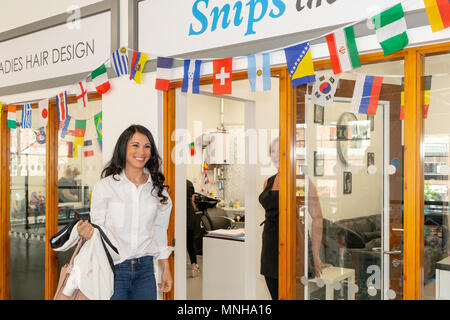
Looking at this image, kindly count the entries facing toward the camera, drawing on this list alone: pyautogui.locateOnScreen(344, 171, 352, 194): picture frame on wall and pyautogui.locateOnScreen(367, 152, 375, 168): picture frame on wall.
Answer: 2

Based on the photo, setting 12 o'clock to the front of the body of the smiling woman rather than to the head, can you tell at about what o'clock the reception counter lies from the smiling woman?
The reception counter is roughly at 7 o'clock from the smiling woman.

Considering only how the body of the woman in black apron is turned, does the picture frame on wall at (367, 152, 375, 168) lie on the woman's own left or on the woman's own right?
on the woman's own left

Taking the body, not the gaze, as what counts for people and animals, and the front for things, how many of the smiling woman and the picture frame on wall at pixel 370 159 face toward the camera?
2

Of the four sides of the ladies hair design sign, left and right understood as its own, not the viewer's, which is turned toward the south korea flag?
left

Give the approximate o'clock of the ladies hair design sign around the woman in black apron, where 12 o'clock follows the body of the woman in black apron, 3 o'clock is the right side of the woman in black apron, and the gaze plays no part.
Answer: The ladies hair design sign is roughly at 2 o'clock from the woman in black apron.

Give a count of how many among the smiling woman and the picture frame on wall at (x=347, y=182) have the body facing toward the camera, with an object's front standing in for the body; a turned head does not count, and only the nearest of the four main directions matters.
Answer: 2

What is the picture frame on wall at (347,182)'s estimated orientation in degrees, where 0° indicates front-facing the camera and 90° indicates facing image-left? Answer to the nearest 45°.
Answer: approximately 0°

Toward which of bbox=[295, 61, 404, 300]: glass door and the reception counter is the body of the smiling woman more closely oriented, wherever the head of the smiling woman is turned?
the glass door
